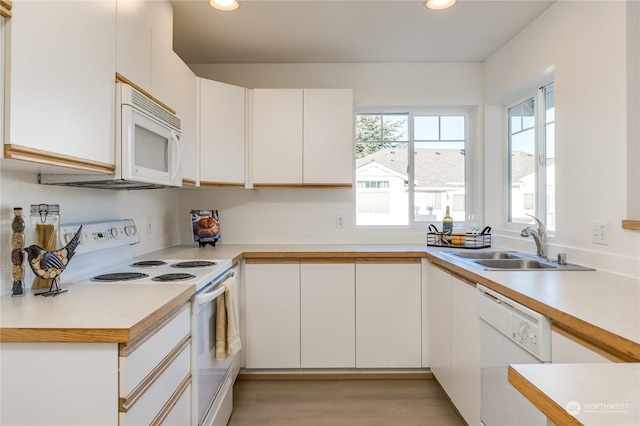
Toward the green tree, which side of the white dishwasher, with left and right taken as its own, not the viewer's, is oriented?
right

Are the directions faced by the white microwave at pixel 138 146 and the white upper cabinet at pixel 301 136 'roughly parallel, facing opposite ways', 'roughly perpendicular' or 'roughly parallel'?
roughly perpendicular

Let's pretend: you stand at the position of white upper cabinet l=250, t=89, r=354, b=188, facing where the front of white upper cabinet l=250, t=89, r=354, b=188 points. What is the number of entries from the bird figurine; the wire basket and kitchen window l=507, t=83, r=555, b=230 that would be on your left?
2

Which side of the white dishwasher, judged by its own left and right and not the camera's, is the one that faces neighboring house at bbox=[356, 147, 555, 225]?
right

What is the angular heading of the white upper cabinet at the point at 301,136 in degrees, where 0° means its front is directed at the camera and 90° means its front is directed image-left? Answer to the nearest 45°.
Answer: approximately 0°

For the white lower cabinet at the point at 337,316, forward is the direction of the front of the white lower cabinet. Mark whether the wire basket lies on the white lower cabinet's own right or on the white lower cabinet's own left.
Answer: on the white lower cabinet's own left

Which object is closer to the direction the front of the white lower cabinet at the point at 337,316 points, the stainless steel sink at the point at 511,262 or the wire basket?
the stainless steel sink

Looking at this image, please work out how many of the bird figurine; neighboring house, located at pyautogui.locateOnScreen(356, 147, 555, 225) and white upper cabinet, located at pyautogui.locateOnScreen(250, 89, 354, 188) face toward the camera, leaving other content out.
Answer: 2

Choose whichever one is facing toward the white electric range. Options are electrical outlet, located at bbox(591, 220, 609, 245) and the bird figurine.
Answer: the electrical outlet

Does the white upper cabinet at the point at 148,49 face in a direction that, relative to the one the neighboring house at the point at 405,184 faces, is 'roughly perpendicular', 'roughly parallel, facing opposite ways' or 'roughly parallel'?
roughly perpendicular
